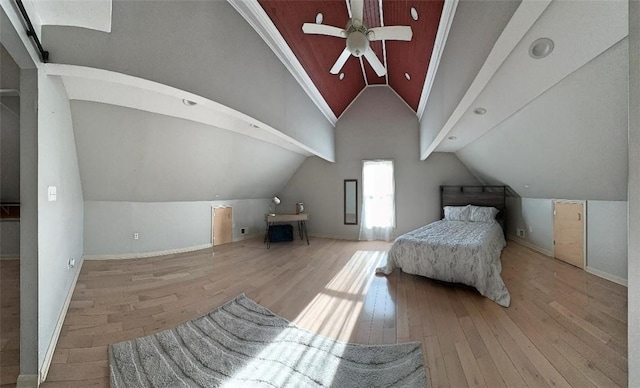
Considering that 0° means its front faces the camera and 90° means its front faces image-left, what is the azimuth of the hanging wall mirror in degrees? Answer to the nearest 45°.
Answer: approximately 0°

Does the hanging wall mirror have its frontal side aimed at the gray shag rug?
yes

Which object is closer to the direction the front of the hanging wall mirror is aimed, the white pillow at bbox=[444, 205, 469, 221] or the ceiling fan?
the ceiling fan

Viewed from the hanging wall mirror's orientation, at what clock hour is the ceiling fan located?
The ceiling fan is roughly at 12 o'clock from the hanging wall mirror.

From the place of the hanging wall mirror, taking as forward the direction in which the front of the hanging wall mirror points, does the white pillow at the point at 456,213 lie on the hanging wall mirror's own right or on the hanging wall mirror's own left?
on the hanging wall mirror's own left

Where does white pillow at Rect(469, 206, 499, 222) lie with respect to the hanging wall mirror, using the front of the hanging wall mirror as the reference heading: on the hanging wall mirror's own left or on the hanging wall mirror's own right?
on the hanging wall mirror's own left

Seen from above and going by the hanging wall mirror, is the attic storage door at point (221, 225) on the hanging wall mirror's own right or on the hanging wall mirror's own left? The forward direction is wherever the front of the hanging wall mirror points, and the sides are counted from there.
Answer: on the hanging wall mirror's own right

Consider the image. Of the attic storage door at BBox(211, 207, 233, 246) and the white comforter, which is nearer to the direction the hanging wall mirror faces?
the white comforter
